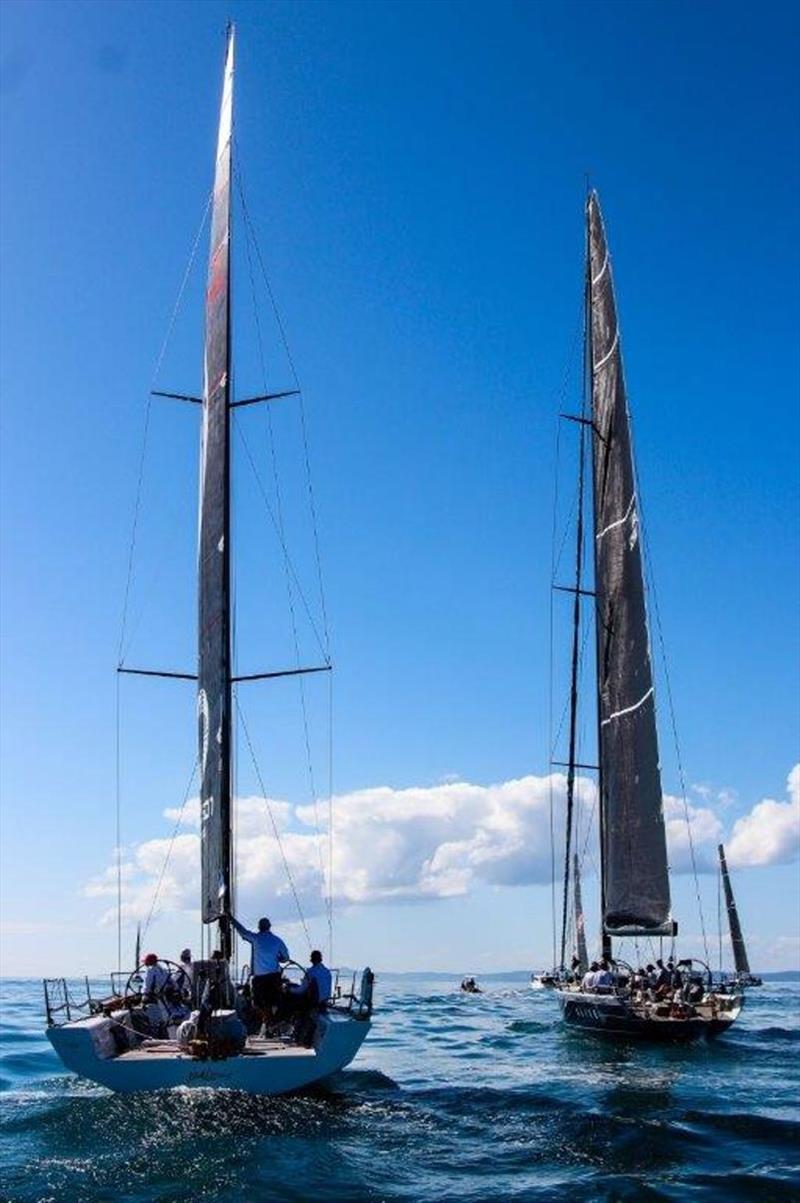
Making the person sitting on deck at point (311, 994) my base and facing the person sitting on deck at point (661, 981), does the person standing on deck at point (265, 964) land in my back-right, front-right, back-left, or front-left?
back-left

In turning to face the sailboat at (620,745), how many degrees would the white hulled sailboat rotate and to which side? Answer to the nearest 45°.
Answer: approximately 45° to its right

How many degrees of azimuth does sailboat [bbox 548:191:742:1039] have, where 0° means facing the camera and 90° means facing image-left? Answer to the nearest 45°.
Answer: approximately 135°

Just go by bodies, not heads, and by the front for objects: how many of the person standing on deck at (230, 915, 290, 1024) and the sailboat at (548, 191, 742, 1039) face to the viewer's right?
0

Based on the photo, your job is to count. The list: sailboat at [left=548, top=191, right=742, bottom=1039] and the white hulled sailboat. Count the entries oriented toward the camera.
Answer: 0

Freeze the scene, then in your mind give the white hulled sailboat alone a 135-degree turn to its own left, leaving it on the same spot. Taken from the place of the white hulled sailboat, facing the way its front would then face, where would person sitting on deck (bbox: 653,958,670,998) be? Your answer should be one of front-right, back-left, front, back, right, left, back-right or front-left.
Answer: back

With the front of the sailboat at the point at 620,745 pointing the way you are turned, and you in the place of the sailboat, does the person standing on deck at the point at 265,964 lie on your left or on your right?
on your left

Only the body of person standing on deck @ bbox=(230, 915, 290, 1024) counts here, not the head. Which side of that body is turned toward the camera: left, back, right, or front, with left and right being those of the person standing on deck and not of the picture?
back

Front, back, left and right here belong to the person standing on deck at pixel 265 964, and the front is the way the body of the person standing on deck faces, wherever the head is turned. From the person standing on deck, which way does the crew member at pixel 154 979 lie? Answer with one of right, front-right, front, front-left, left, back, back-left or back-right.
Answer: front-left

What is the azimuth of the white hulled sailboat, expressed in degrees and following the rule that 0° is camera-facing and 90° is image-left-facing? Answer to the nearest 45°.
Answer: approximately 180°

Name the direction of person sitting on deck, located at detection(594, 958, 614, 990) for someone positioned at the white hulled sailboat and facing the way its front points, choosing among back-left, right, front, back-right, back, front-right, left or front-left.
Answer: front-right
